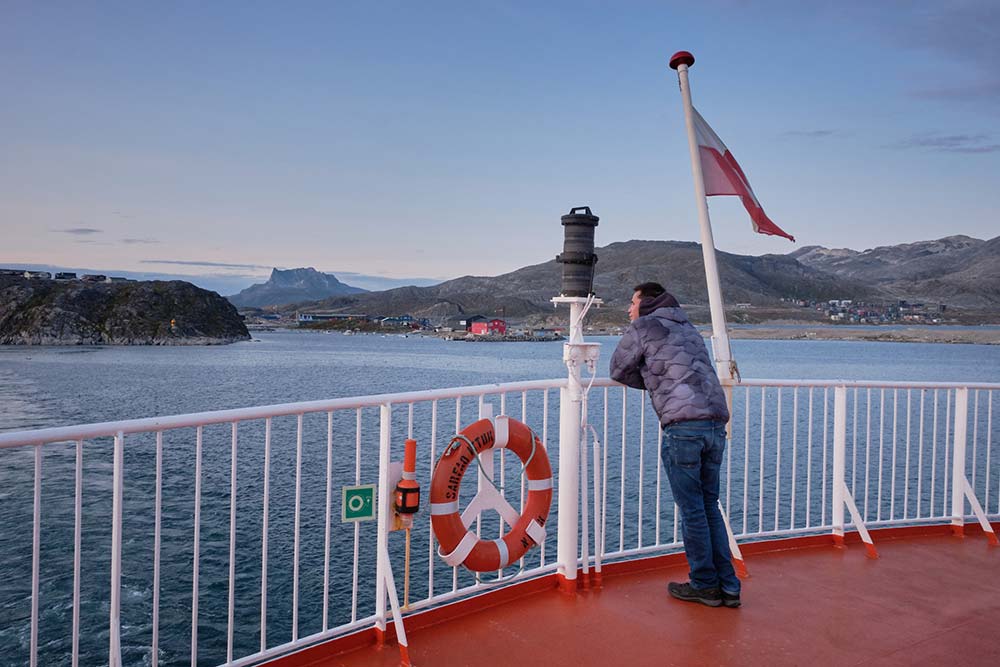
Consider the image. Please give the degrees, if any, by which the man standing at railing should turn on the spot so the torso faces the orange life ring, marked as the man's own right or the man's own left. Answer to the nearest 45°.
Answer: approximately 45° to the man's own left

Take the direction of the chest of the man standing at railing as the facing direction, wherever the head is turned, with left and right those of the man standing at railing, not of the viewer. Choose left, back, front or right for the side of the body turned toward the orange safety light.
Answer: left

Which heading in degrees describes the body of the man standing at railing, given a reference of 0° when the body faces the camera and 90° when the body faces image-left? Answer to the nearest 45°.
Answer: approximately 135°

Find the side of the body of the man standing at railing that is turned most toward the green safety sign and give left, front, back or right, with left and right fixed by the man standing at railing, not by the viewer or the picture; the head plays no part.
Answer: left
